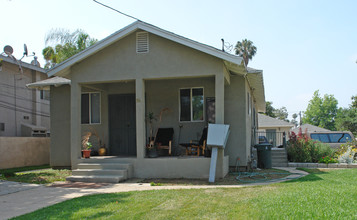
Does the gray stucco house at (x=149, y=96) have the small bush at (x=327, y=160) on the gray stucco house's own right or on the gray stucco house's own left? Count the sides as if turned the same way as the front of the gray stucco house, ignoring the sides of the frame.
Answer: on the gray stucco house's own left

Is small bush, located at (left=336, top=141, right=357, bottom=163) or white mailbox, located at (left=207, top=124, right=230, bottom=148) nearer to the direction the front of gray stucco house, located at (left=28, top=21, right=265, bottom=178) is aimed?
the white mailbox

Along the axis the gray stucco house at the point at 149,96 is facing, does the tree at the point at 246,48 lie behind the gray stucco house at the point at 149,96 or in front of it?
behind

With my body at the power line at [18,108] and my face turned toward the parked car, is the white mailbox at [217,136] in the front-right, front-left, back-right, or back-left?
front-right

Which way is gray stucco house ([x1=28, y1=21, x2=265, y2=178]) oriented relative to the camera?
toward the camera

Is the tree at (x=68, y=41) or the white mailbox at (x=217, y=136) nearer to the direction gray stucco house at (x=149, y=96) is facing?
the white mailbox

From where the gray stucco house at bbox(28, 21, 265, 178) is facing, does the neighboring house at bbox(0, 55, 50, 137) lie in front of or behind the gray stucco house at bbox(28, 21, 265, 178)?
behind
